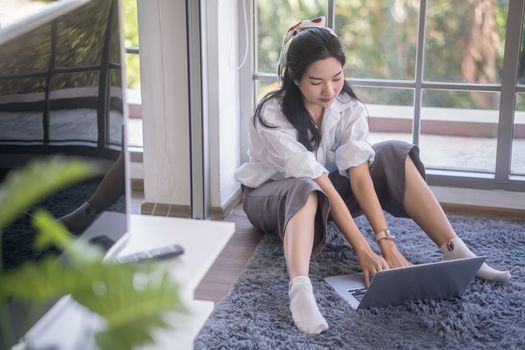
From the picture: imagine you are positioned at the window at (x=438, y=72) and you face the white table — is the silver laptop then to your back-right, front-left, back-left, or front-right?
front-left

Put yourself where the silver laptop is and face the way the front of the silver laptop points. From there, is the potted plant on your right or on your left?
on your left

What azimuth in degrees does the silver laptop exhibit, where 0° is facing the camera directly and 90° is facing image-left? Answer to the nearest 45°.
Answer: approximately 135°

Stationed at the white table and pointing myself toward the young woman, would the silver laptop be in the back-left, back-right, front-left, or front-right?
front-right

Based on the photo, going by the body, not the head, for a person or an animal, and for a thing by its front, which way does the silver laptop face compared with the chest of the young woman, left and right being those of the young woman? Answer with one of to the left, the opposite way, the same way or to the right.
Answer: the opposite way

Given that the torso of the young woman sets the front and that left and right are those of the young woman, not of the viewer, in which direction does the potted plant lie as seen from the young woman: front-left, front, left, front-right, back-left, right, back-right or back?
front-right

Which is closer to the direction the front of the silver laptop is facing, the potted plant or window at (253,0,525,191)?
the window

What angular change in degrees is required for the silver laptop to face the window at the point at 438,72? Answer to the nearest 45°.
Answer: approximately 45° to its right

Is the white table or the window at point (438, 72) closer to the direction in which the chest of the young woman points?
the white table

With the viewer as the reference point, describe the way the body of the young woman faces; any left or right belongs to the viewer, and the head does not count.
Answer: facing the viewer and to the right of the viewer

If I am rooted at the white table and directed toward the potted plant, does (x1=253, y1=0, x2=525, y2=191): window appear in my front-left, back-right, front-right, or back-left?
back-left

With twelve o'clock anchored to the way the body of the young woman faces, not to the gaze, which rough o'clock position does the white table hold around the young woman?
The white table is roughly at 2 o'clock from the young woman.

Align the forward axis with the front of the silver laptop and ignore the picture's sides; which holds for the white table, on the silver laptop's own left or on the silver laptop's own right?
on the silver laptop's own left
